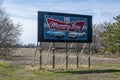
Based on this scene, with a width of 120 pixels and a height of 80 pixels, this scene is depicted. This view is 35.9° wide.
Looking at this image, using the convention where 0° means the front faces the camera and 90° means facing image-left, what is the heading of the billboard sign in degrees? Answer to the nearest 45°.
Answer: approximately 315°
